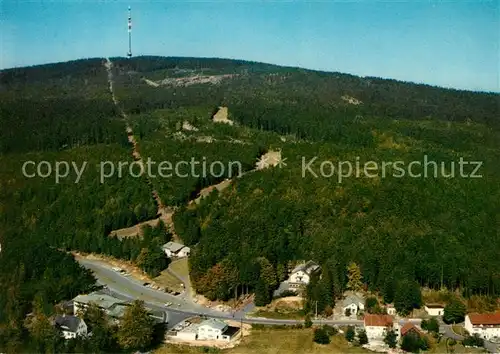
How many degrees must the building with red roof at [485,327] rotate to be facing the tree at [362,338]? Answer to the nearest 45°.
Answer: approximately 45° to its right

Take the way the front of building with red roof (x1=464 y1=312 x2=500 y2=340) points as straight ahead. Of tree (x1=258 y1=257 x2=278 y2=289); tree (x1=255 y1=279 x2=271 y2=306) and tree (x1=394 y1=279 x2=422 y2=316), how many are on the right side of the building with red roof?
3

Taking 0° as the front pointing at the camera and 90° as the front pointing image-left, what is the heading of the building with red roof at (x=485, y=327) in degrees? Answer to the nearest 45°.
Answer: approximately 0°

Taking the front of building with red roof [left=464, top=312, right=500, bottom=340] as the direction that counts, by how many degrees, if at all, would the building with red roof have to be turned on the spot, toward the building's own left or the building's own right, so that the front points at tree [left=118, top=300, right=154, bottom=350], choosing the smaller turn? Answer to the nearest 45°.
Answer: approximately 45° to the building's own right

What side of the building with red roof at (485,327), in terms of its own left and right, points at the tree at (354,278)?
right

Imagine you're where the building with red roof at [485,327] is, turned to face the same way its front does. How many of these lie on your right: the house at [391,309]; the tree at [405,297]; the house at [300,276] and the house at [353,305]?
4

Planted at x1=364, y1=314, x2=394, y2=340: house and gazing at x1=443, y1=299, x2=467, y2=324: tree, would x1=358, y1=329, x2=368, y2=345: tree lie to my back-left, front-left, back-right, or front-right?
back-right

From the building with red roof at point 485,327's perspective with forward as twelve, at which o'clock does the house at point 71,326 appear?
The house is roughly at 2 o'clock from the building with red roof.

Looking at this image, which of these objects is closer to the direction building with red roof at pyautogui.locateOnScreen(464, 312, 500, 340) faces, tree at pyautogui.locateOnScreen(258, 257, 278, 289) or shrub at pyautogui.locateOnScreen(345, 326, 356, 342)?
the shrub
